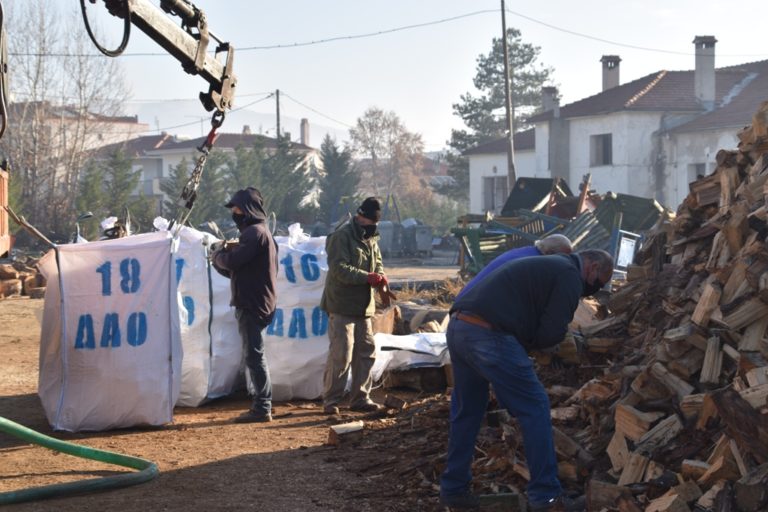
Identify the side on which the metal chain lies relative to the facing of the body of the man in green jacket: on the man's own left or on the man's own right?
on the man's own right

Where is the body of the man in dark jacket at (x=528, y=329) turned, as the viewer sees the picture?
to the viewer's right

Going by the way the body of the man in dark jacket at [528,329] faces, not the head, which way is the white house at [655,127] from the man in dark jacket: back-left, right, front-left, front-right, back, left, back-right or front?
left

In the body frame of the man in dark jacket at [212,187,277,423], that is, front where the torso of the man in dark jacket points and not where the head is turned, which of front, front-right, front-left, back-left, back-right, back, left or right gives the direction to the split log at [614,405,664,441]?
back-left

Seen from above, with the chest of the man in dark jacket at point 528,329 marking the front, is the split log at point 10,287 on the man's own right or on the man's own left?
on the man's own left

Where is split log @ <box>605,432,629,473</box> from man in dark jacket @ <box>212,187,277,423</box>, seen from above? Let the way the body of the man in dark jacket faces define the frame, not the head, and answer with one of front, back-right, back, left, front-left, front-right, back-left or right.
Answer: back-left

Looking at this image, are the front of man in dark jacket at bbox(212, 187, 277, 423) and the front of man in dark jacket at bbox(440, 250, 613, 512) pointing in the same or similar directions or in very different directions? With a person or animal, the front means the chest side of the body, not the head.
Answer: very different directions

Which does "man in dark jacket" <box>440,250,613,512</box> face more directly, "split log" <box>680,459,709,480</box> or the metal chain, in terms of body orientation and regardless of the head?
the split log

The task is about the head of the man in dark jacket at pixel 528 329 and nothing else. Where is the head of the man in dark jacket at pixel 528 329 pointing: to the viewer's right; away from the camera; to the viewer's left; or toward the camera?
to the viewer's right

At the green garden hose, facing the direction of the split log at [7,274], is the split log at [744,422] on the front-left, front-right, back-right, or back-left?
back-right

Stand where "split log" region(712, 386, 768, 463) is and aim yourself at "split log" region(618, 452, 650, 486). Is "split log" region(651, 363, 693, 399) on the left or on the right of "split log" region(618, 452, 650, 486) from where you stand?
right

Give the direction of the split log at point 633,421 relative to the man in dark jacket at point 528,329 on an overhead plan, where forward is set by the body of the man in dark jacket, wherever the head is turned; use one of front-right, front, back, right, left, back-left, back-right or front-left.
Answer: front-left

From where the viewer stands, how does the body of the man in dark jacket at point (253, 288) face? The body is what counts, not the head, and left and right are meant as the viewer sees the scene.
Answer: facing to the left of the viewer

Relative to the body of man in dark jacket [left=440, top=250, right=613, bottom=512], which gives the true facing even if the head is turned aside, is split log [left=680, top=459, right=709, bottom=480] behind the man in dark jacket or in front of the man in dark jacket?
in front
